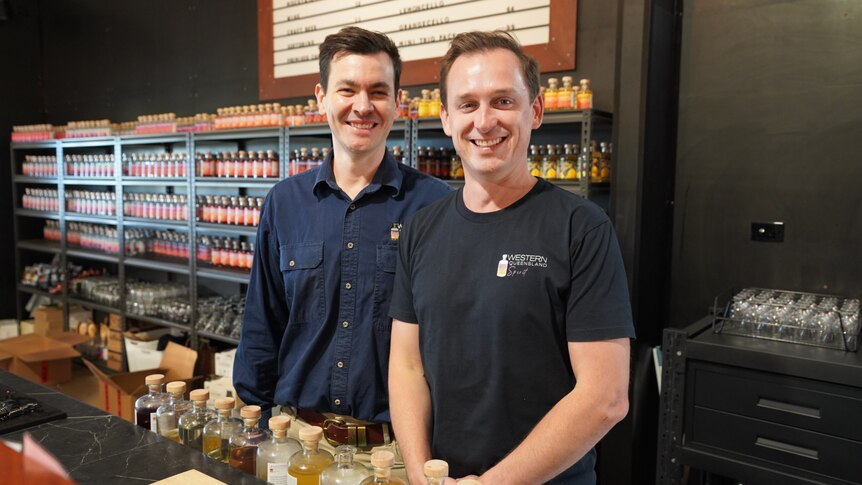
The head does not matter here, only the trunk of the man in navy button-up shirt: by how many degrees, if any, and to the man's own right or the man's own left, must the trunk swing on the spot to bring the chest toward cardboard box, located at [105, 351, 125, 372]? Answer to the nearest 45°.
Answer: approximately 135° to the man's own right

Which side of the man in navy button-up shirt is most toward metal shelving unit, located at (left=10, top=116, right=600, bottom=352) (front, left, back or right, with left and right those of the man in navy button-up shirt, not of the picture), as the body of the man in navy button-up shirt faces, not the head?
back

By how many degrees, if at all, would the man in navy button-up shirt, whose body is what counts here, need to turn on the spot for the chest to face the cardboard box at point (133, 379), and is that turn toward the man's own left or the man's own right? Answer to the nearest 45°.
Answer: approximately 135° to the man's own right

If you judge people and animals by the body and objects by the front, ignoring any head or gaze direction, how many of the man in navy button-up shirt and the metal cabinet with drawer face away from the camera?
0

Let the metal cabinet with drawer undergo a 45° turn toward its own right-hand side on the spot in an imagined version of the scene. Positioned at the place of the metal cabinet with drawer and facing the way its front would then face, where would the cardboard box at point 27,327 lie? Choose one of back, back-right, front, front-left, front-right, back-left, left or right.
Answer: front

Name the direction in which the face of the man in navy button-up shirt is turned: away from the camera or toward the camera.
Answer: toward the camera

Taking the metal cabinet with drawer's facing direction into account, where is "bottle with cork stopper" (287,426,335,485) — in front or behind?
in front

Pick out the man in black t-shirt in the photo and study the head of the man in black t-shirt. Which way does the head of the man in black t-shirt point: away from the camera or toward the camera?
toward the camera

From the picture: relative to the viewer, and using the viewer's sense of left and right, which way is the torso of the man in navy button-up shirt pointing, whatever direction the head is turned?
facing the viewer

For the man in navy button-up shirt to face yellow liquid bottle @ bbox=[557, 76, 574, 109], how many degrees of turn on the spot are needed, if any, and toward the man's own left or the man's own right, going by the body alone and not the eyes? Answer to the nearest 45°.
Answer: approximately 135° to the man's own left

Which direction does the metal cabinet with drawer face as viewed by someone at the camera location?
facing the viewer and to the left of the viewer

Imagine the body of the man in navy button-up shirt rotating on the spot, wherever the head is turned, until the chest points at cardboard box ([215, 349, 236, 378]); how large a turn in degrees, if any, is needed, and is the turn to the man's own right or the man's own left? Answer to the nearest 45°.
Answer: approximately 180°

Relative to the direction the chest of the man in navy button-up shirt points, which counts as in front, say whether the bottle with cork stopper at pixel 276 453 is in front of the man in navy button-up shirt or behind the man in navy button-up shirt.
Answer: in front

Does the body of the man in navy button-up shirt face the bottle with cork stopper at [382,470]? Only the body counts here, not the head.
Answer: yes
